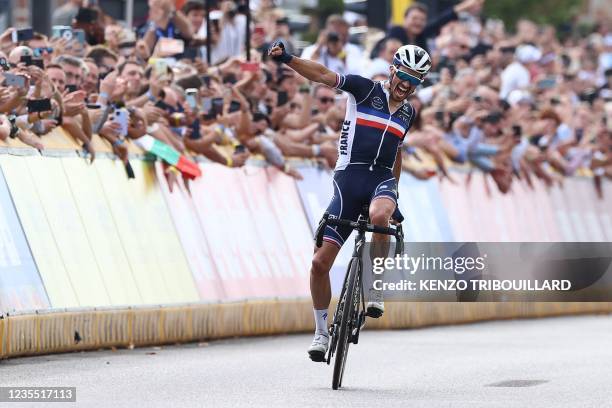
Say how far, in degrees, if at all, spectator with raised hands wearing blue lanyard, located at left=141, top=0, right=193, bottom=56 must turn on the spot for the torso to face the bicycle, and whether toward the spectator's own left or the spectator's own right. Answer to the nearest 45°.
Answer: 0° — they already face it

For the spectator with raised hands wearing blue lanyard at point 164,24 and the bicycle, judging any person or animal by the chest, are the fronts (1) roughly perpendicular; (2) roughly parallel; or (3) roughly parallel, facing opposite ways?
roughly parallel

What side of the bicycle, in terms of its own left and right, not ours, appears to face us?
front

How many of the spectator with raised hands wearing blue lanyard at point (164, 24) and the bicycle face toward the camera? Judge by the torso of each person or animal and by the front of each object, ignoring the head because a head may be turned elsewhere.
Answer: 2
